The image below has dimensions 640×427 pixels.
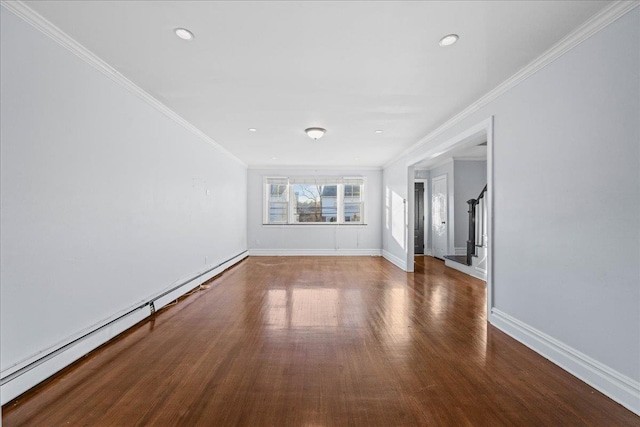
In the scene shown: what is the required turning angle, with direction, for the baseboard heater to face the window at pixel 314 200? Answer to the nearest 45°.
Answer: approximately 90° to its left

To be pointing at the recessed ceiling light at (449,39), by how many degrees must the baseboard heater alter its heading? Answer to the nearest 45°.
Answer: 0° — it already faces it

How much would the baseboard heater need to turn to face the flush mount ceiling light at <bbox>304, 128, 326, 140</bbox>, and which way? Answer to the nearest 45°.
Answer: approximately 45° to its left

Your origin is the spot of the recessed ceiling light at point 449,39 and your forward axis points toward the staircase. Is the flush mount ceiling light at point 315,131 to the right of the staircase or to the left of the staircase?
left

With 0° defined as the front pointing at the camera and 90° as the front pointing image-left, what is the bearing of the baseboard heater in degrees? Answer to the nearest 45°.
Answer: approximately 315°

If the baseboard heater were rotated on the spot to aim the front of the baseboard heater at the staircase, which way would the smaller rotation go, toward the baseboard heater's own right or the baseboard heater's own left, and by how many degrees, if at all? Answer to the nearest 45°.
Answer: approximately 45° to the baseboard heater's own left
